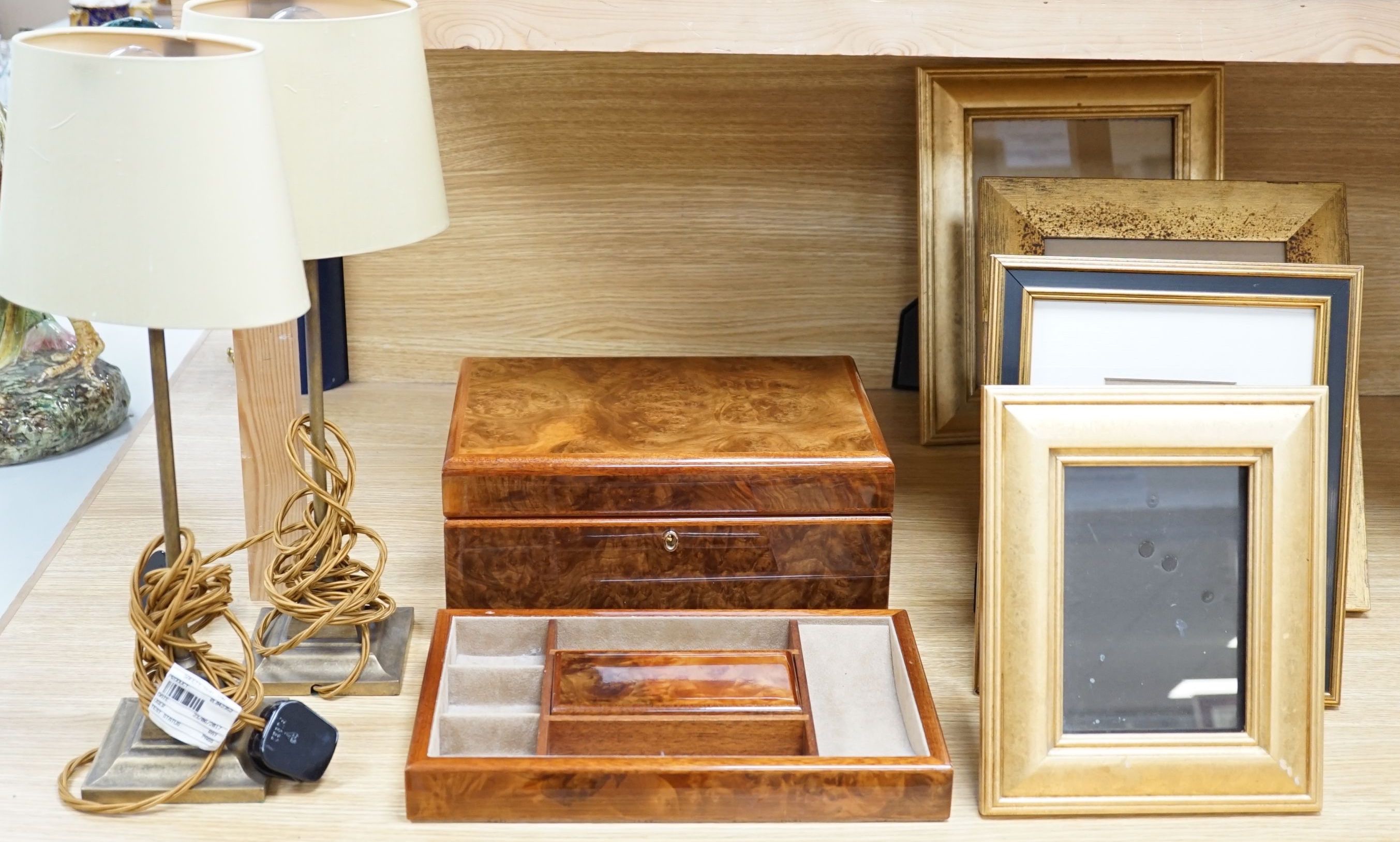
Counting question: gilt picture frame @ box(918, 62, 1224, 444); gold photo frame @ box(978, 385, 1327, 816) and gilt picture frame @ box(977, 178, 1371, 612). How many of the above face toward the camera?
3

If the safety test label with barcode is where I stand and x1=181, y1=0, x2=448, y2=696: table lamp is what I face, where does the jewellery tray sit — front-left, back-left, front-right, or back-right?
front-right

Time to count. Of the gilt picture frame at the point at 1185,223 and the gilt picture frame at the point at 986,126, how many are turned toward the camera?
2

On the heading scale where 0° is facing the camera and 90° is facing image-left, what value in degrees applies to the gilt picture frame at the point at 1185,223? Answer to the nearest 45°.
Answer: approximately 0°

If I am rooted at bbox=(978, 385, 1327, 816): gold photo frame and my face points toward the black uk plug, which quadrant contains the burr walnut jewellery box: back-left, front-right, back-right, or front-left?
front-right

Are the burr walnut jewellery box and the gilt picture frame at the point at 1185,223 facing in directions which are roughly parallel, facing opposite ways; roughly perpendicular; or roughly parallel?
roughly parallel

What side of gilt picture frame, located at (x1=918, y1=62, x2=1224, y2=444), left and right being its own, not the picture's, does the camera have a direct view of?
front

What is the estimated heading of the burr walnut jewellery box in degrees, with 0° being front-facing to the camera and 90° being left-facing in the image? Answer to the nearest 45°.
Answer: approximately 0°
